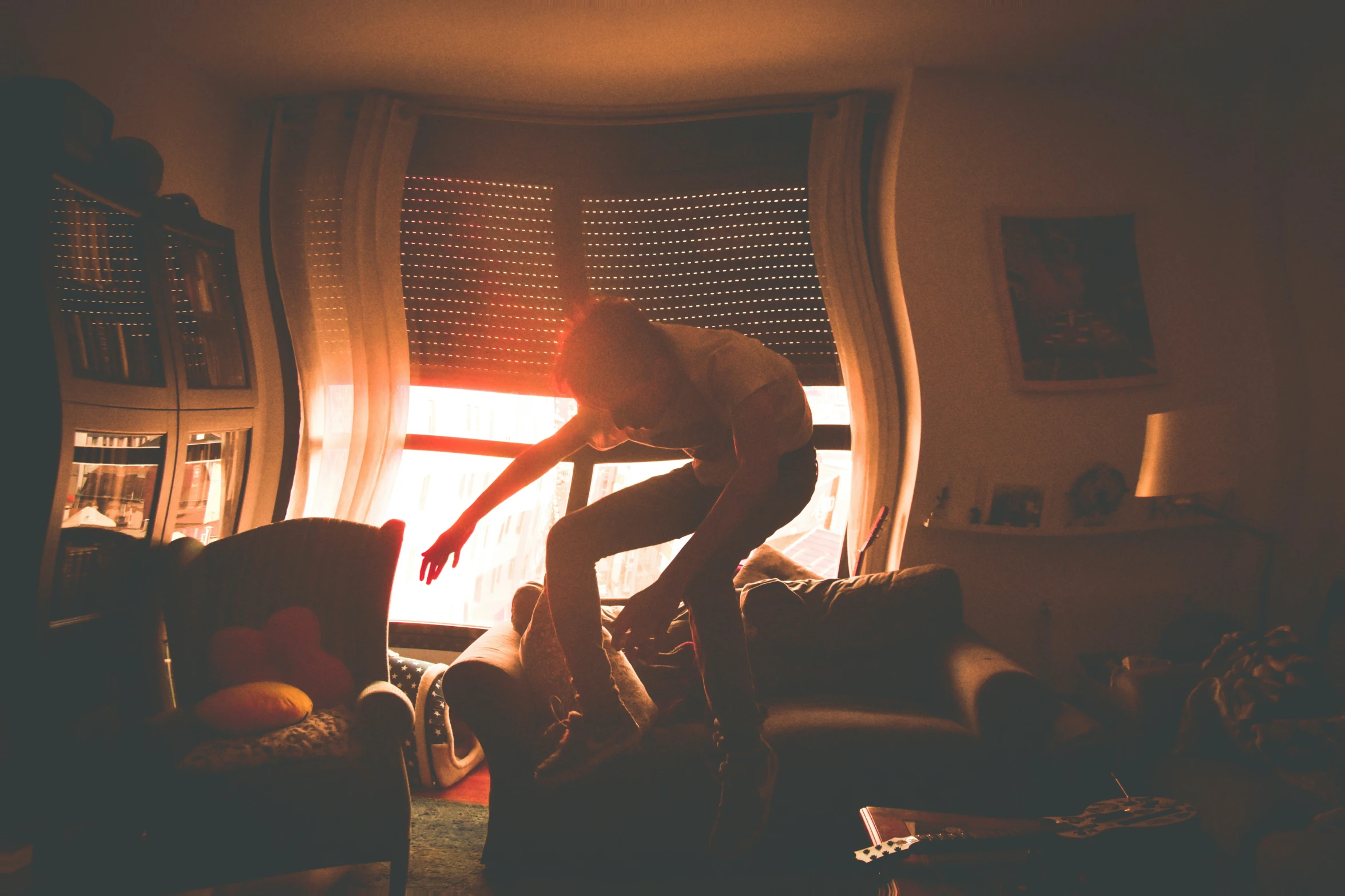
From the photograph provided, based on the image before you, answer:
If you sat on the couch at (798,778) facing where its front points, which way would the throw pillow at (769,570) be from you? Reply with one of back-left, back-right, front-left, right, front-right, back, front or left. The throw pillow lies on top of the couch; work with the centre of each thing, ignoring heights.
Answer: back

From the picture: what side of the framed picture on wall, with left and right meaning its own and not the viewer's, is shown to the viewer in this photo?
front

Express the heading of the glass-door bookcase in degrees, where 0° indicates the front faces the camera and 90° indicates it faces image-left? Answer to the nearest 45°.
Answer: approximately 315°

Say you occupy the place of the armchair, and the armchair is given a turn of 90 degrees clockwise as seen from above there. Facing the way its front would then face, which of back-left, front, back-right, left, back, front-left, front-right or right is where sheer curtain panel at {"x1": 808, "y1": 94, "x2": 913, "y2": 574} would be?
back

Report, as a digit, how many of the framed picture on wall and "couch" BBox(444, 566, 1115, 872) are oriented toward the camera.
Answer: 2

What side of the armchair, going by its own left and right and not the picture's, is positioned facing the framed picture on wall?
left

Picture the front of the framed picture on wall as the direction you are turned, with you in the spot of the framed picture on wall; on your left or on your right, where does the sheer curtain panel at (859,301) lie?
on your right

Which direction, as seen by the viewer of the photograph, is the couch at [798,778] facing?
facing the viewer

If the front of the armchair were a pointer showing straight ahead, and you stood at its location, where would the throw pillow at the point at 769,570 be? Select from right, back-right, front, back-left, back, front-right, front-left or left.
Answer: left

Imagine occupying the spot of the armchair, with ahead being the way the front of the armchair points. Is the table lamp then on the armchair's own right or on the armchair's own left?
on the armchair's own left

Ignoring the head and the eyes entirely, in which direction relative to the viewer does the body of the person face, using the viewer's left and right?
facing the viewer and to the left of the viewer

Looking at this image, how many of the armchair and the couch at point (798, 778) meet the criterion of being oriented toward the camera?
2
